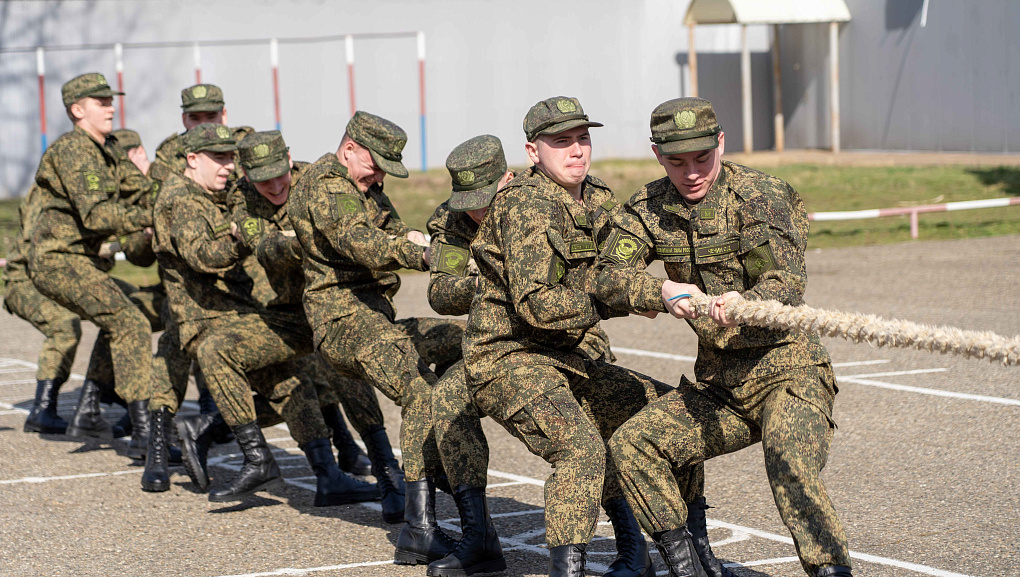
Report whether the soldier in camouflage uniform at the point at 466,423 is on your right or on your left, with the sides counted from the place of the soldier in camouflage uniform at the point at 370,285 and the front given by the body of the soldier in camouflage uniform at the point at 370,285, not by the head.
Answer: on your right

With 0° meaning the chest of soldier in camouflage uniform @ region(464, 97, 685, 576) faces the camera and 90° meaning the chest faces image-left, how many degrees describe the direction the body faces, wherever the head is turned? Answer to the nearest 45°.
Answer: approximately 315°

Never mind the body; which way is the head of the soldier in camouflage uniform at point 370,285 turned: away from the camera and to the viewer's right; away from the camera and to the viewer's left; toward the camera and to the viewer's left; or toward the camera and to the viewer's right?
toward the camera and to the viewer's right

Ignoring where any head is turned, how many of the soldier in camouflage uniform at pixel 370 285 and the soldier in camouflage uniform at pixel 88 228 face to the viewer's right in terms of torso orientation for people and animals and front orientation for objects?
2

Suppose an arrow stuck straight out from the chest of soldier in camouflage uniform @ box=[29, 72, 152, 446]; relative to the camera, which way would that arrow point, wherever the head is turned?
to the viewer's right

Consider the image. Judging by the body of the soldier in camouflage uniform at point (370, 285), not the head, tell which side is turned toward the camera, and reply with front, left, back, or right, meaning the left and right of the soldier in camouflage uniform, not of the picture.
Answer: right

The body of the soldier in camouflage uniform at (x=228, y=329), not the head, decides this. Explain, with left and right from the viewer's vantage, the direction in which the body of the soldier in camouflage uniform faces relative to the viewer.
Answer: facing the viewer and to the right of the viewer

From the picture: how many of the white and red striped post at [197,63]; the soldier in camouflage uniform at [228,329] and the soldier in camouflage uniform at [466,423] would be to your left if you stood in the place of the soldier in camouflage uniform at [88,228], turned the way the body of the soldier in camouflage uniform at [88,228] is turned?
1

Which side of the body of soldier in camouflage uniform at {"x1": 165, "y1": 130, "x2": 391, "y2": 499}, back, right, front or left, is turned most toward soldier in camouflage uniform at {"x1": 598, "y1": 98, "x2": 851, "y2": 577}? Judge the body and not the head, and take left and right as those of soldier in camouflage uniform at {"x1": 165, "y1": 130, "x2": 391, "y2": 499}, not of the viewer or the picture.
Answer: front

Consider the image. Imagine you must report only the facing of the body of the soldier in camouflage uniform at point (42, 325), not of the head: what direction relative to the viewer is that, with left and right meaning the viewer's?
facing to the right of the viewer

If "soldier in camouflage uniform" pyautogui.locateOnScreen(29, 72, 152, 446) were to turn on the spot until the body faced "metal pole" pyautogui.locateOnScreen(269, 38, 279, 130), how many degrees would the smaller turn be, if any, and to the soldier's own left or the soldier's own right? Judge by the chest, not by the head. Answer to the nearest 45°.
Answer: approximately 90° to the soldier's own left
